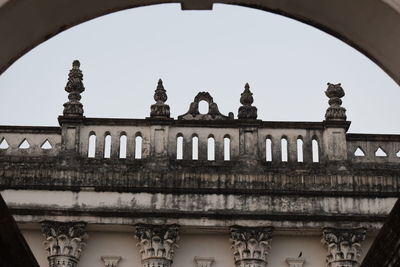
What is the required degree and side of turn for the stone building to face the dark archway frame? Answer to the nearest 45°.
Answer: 0° — it already faces it

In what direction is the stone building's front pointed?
toward the camera
